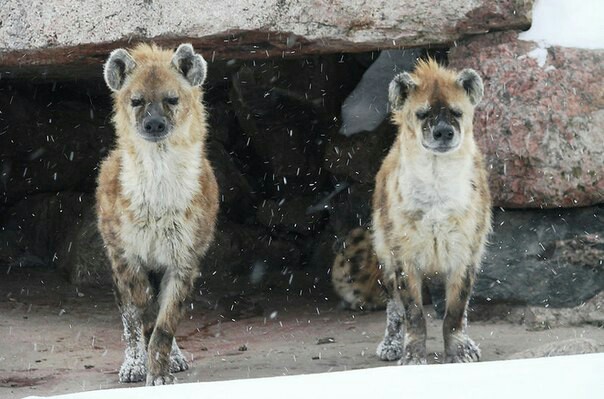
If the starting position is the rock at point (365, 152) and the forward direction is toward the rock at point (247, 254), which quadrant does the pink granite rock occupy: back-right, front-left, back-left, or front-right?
back-left

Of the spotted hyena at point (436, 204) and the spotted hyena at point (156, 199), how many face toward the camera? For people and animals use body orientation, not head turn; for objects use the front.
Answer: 2

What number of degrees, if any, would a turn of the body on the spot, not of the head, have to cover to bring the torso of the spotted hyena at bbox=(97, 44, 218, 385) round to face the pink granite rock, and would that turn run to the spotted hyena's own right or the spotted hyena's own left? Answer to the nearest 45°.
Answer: approximately 90° to the spotted hyena's own left

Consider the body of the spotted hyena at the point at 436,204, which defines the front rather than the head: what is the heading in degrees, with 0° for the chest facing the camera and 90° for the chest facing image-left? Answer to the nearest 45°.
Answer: approximately 0°

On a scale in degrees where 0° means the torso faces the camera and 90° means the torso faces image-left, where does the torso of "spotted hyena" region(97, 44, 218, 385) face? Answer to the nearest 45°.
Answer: approximately 0°

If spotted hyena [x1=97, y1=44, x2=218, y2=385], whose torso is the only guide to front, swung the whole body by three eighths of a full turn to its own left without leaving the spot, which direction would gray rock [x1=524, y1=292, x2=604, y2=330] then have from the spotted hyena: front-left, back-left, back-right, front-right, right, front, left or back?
front-right

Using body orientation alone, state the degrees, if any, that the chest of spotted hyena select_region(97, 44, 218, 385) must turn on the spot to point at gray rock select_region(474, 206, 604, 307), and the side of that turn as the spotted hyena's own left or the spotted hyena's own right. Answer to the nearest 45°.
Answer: approximately 90° to the spotted hyena's own left

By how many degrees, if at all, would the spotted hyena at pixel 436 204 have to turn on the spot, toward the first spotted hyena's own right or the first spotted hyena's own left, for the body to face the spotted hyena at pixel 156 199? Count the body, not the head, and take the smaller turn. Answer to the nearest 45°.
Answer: approximately 90° to the first spotted hyena's own right

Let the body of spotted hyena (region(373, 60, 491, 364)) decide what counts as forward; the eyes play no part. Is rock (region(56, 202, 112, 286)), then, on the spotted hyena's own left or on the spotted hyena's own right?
on the spotted hyena's own right
